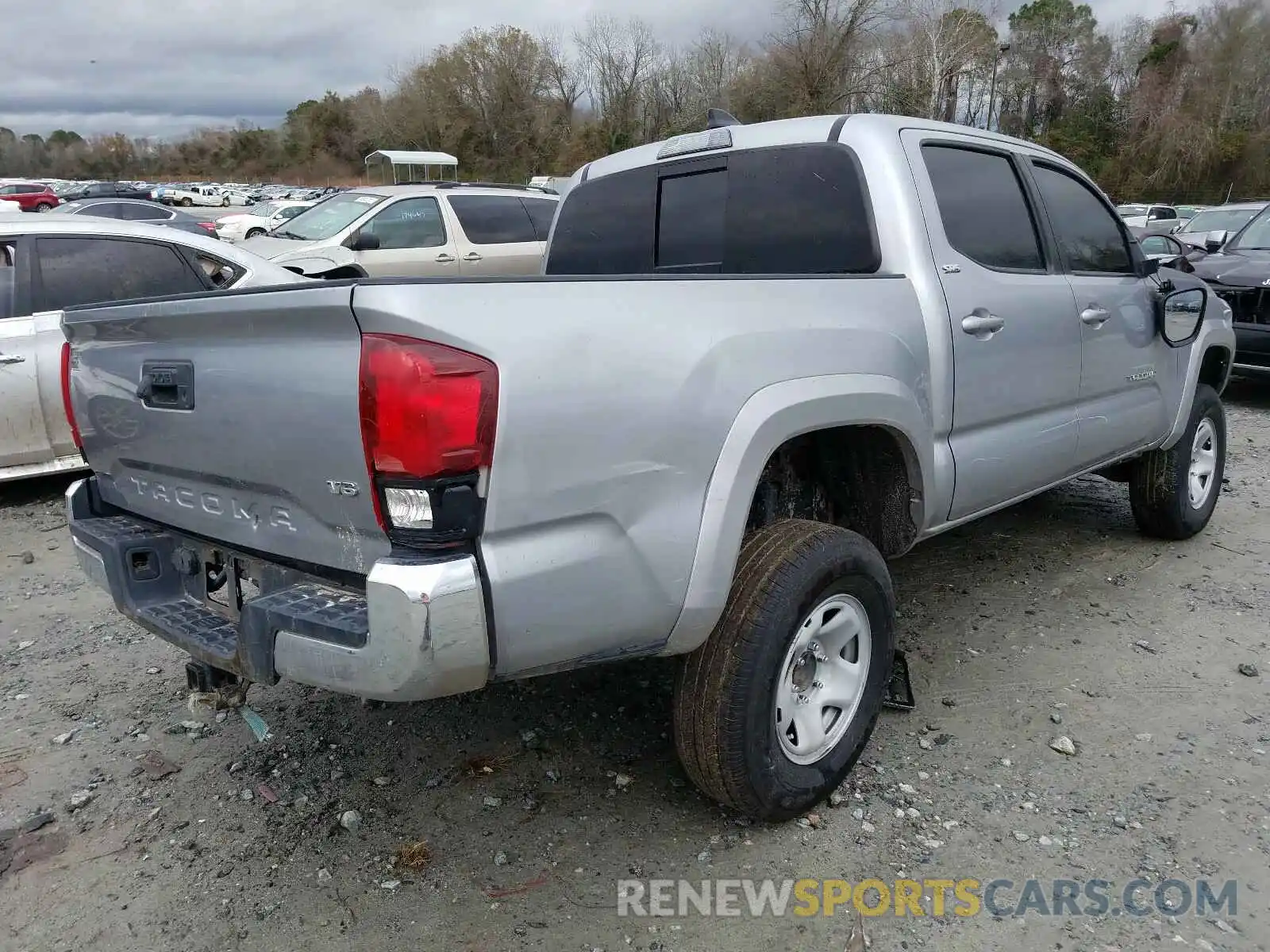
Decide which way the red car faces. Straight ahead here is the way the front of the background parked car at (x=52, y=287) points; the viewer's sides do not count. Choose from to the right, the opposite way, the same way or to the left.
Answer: the same way

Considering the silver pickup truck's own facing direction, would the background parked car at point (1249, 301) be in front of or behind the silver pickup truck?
in front

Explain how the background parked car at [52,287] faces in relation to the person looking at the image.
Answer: facing to the left of the viewer

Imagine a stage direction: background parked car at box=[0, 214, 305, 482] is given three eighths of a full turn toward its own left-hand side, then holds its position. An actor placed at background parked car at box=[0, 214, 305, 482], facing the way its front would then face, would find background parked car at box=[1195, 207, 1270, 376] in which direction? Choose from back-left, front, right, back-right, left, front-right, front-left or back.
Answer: front-left

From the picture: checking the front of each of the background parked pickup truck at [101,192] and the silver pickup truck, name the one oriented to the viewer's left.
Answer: the background parked pickup truck

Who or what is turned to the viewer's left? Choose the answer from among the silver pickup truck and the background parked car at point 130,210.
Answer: the background parked car

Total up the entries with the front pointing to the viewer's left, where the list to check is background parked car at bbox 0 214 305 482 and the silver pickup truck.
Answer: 1

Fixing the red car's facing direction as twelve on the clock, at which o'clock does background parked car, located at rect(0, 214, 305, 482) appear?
The background parked car is roughly at 9 o'clock from the red car.

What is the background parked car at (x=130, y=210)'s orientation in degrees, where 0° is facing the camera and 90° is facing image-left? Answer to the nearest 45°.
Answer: approximately 90°

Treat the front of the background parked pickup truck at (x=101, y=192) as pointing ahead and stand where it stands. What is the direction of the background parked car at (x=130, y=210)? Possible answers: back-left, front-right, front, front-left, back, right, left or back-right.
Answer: left

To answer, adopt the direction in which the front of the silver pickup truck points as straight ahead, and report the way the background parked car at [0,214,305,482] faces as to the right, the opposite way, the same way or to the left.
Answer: the opposite way

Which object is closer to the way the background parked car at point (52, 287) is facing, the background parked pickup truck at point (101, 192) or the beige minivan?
the background parked pickup truck

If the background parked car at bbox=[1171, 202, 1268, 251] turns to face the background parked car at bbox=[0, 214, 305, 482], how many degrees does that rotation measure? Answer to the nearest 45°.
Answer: approximately 45° to its left

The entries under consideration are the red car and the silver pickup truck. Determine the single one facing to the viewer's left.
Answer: the red car

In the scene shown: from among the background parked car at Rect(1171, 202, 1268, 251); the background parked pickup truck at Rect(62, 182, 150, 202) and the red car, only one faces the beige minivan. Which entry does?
the background parked car at Rect(1171, 202, 1268, 251)
